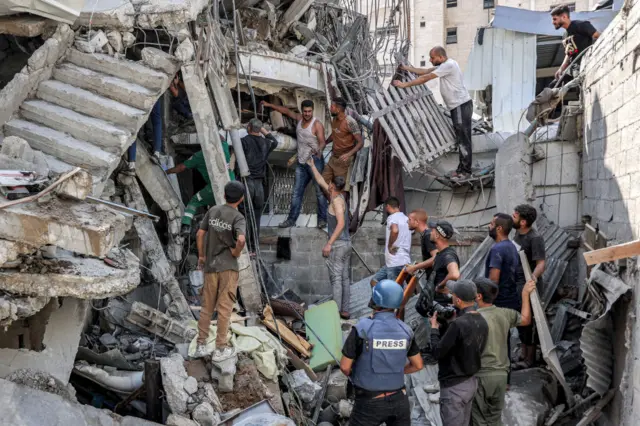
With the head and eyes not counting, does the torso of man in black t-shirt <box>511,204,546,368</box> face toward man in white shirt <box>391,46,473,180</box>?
no

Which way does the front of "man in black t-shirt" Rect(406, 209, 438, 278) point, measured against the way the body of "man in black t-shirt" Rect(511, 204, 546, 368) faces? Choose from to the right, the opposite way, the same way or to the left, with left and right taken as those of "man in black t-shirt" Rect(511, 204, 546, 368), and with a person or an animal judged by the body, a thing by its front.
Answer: the same way

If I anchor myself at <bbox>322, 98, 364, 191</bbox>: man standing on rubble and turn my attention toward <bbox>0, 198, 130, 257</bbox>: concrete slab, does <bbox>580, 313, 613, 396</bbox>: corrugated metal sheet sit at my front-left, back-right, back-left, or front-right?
front-left

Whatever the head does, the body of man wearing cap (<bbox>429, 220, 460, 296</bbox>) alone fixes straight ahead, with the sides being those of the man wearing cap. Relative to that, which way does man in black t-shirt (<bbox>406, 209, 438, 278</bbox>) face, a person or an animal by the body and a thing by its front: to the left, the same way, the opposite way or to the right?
the same way

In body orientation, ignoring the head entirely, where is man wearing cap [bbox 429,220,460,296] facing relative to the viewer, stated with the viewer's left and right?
facing to the left of the viewer

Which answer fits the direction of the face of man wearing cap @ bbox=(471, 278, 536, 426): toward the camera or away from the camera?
away from the camera

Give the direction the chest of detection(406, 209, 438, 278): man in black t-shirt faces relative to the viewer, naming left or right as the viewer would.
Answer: facing to the left of the viewer

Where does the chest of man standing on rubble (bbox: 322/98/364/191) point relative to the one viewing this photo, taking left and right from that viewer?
facing the viewer and to the left of the viewer

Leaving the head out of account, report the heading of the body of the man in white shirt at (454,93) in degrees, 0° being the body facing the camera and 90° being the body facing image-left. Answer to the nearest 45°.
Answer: approximately 90°

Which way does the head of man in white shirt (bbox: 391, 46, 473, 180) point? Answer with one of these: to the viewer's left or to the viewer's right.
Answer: to the viewer's left

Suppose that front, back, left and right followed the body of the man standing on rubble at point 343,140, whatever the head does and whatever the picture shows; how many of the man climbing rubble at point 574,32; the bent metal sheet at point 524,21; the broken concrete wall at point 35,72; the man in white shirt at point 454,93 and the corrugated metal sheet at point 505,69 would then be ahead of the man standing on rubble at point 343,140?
1

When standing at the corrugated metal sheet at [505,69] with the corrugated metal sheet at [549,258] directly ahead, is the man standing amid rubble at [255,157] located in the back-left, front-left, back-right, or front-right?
front-right

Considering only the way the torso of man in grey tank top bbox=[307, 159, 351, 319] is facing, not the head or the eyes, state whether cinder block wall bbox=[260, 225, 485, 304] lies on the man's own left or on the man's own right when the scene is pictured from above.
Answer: on the man's own right

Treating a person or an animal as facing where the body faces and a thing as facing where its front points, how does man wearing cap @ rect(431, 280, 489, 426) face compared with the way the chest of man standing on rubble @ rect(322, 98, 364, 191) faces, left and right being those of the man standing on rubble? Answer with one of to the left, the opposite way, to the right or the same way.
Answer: to the right

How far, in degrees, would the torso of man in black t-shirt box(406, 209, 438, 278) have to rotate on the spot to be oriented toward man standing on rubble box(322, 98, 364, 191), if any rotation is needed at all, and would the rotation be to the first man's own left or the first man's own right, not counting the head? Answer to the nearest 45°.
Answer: approximately 45° to the first man's own right

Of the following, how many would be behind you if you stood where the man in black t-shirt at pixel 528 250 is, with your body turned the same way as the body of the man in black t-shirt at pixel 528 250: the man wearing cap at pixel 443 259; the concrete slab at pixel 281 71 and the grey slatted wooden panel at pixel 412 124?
0

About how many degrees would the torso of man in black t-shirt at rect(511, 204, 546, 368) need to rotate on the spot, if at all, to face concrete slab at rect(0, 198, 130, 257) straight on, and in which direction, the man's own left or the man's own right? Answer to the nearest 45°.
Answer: approximately 45° to the man's own left
